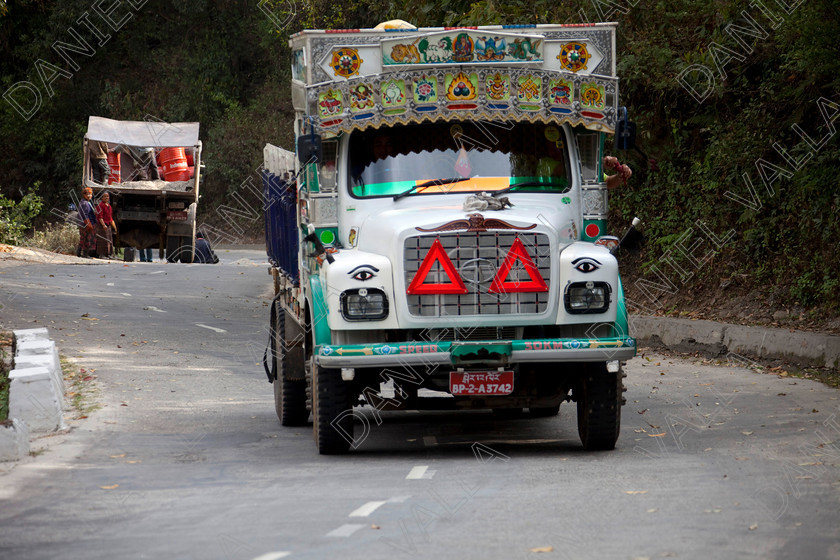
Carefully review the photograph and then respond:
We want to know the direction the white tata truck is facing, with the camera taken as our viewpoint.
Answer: facing the viewer

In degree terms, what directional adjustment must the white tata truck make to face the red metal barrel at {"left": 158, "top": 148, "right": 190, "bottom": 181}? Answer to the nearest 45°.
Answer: approximately 180°

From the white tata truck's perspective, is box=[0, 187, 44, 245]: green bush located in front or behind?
behind

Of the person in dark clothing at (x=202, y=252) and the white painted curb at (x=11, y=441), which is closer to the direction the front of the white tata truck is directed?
the white painted curb

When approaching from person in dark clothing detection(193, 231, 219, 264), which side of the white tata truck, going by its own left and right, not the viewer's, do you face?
back

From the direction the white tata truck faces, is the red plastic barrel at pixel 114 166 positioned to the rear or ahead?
to the rear

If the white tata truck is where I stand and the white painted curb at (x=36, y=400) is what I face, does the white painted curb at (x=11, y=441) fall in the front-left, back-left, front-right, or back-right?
front-left

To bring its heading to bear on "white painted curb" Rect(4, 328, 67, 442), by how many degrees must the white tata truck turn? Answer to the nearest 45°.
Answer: approximately 90° to its right

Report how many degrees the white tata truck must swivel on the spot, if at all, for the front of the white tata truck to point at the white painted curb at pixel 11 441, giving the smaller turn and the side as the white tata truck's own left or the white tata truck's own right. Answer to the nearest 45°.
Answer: approximately 90° to the white tata truck's own right

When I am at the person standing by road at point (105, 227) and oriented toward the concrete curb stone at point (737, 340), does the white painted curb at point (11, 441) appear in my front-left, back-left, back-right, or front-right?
front-right

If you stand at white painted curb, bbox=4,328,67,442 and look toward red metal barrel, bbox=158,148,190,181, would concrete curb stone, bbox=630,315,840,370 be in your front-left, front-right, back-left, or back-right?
front-right
